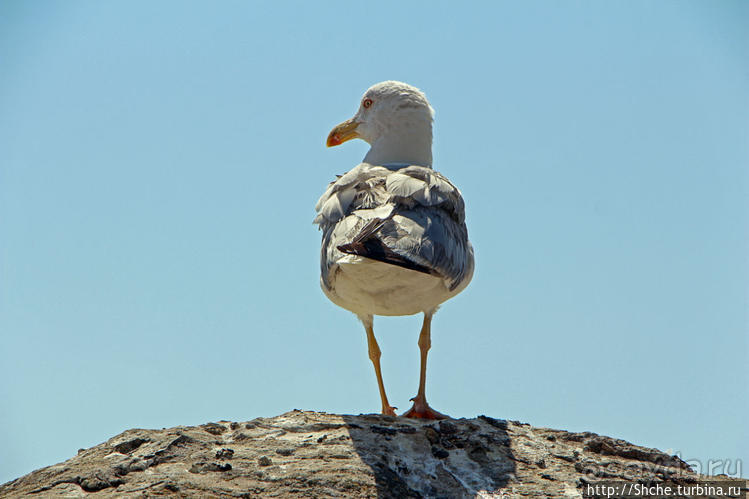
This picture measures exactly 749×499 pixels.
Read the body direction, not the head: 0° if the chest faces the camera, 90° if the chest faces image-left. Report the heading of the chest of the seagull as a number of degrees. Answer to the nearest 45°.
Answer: approximately 180°
